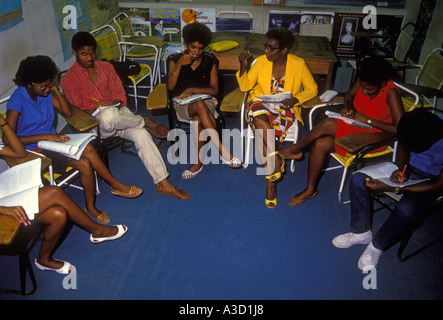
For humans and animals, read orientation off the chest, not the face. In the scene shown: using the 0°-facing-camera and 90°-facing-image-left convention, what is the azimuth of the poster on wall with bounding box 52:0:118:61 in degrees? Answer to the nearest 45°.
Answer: approximately 0°

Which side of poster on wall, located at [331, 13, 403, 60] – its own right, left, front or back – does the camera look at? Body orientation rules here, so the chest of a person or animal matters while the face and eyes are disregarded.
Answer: front

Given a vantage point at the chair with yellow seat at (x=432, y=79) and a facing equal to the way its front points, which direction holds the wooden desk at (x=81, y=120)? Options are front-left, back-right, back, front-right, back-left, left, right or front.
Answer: front

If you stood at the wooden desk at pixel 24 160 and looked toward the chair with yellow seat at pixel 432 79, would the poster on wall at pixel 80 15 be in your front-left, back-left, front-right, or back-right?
front-left

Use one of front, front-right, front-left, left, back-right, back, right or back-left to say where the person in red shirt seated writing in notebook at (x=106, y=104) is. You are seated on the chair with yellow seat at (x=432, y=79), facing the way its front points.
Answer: front

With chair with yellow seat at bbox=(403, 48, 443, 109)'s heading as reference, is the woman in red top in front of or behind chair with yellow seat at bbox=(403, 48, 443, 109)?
in front

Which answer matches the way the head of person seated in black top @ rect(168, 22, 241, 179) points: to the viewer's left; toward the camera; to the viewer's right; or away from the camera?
toward the camera

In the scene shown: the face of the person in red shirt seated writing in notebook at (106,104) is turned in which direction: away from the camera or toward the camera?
toward the camera

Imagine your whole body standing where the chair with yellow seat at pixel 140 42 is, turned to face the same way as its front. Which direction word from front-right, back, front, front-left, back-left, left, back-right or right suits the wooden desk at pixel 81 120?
right

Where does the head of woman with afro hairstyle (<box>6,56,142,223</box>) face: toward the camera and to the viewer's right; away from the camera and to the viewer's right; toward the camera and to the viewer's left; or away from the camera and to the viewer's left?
toward the camera and to the viewer's right

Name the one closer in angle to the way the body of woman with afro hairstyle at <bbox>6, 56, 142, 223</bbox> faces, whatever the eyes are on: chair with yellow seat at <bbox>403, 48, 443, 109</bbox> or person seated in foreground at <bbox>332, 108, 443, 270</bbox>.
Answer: the person seated in foreground

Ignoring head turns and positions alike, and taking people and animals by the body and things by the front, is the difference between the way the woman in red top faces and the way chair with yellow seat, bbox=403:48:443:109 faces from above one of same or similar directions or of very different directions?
same or similar directions

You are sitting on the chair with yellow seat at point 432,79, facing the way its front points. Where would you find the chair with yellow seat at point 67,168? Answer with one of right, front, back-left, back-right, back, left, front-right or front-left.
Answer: front

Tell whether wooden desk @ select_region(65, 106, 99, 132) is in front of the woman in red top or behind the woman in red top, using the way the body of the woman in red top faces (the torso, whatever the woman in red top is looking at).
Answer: in front

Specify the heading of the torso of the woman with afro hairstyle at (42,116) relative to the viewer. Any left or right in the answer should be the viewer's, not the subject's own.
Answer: facing the viewer and to the right of the viewer
